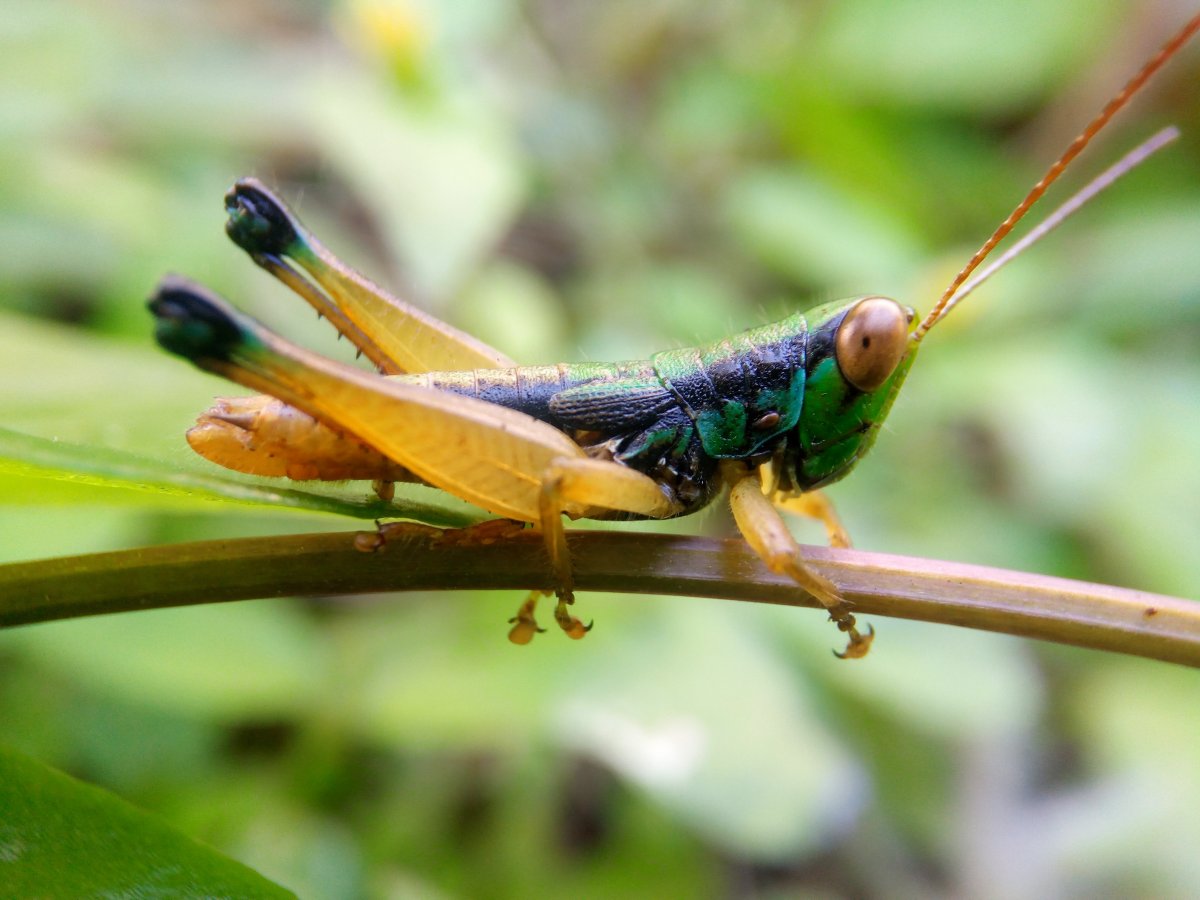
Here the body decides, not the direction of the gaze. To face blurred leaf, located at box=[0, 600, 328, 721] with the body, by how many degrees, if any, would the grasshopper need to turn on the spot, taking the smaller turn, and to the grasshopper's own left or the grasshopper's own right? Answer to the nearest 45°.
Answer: approximately 135° to the grasshopper's own left

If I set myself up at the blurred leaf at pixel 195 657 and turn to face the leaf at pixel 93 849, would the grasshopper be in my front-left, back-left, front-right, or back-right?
front-left

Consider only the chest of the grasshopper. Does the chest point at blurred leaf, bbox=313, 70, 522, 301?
no

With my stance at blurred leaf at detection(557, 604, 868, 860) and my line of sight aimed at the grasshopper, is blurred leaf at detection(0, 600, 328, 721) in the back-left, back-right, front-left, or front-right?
front-right

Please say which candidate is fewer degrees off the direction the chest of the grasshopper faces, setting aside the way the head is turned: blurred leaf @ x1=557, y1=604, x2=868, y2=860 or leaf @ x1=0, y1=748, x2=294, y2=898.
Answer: the blurred leaf

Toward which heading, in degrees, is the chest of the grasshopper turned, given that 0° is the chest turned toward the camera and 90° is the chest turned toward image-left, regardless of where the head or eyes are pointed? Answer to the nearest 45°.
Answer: approximately 270°
